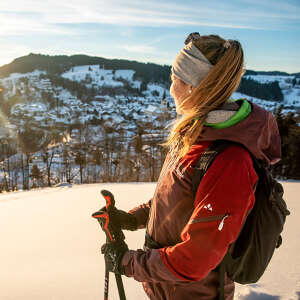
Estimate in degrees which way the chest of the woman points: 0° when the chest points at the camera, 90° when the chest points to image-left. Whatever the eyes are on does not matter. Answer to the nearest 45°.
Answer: approximately 90°

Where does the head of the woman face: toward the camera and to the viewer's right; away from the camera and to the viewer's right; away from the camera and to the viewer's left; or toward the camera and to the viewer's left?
away from the camera and to the viewer's left
